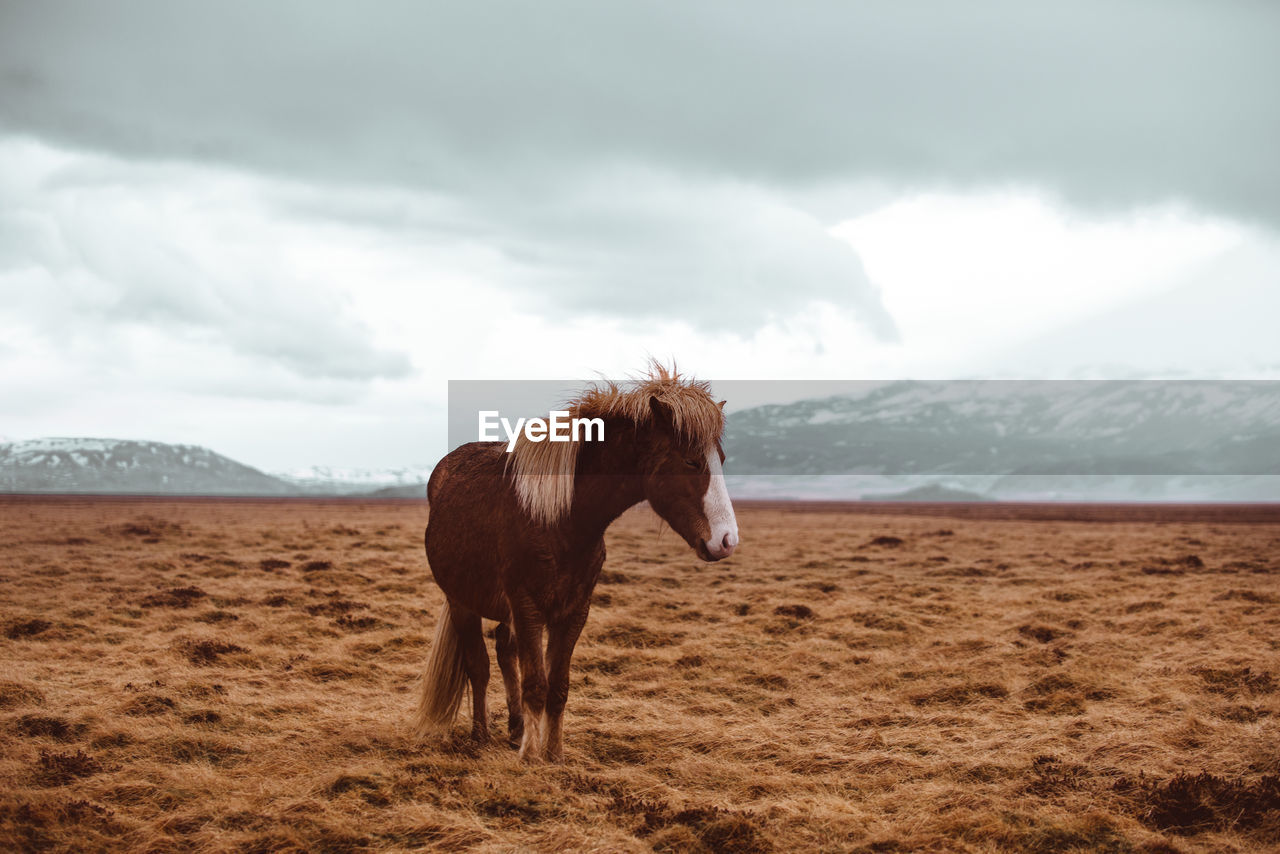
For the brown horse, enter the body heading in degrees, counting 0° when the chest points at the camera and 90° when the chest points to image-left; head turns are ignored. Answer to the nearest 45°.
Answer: approximately 315°
